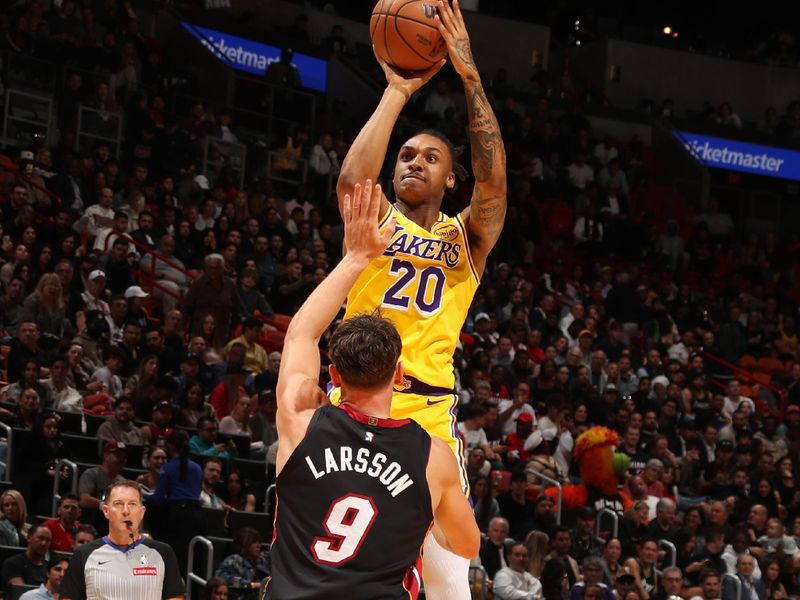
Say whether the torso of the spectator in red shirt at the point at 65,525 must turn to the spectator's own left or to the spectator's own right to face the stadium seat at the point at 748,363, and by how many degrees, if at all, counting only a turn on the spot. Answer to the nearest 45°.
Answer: approximately 90° to the spectator's own left

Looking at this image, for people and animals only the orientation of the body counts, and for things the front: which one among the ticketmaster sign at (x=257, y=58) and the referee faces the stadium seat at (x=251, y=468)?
the ticketmaster sign

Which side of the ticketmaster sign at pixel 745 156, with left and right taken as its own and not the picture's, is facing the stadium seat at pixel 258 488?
front

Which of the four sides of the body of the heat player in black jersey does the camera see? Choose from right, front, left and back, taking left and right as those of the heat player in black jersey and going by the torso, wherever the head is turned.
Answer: back

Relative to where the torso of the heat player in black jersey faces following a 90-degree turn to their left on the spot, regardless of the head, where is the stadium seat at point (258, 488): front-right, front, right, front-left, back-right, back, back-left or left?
right

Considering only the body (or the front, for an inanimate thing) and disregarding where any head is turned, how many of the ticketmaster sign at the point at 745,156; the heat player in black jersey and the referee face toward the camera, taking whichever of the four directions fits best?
2

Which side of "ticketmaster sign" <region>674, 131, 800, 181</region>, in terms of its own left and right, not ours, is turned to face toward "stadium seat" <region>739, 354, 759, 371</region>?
front

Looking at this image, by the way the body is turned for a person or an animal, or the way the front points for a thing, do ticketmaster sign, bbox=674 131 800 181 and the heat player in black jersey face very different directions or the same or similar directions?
very different directions

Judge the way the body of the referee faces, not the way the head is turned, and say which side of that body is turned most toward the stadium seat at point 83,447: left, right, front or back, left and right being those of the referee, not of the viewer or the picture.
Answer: back

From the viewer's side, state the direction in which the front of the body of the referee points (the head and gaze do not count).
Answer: toward the camera

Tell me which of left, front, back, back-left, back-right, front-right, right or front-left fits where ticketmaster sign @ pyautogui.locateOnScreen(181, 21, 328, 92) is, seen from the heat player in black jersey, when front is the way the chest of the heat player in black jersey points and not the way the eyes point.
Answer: front

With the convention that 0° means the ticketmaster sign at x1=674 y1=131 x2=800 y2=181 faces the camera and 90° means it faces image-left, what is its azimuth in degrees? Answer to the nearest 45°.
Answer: approximately 0°

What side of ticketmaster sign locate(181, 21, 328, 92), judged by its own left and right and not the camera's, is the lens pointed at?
front

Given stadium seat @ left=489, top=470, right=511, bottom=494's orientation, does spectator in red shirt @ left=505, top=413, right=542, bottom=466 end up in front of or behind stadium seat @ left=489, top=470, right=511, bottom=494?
behind
